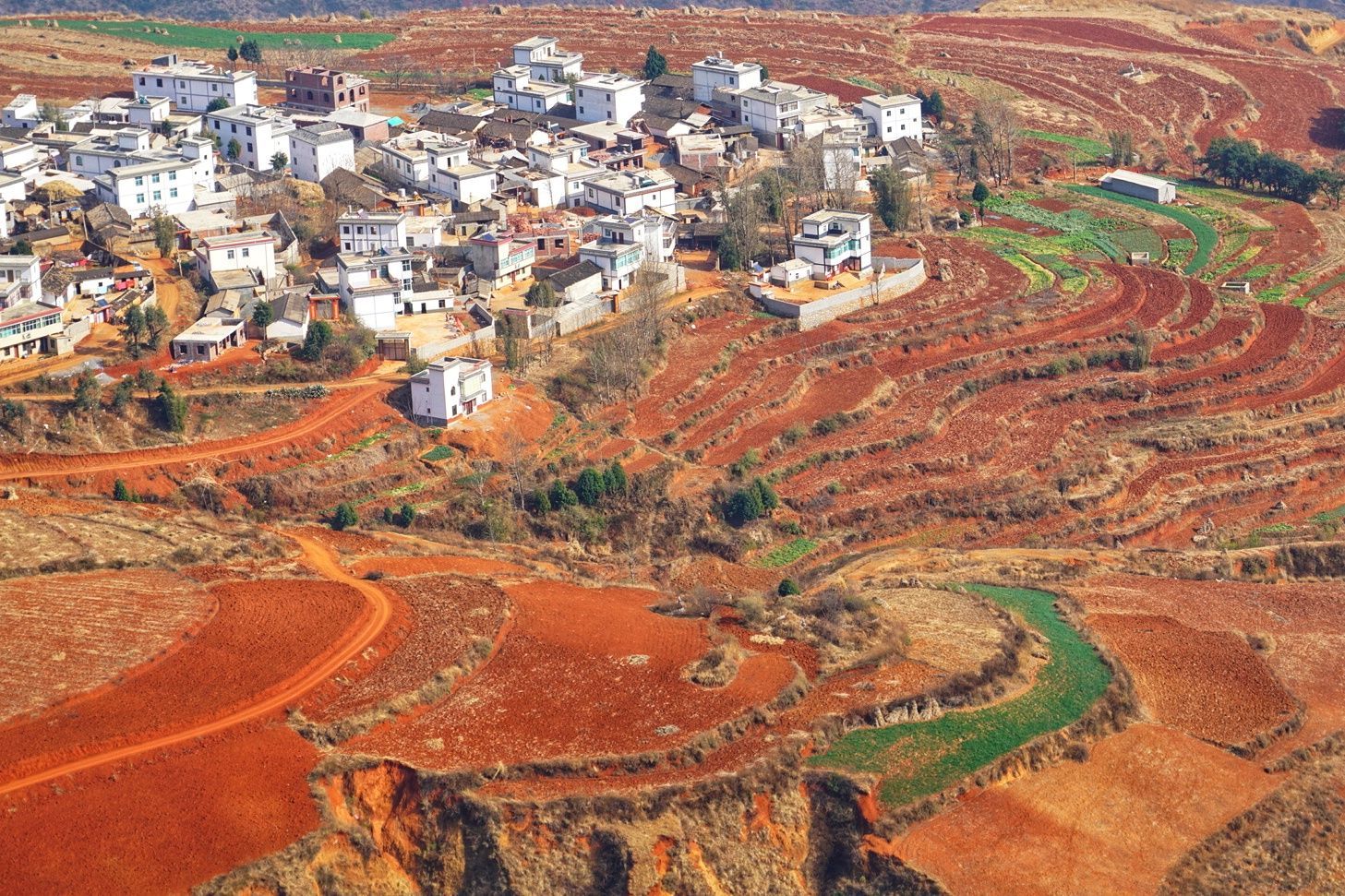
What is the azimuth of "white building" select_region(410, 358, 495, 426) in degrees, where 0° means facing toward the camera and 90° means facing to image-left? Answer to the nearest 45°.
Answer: approximately 315°

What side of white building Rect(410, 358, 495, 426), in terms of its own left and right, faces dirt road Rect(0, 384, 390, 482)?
right

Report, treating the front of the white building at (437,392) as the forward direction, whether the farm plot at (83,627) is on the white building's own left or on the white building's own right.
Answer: on the white building's own right

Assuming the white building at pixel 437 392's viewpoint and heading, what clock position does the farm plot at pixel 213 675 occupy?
The farm plot is roughly at 2 o'clock from the white building.

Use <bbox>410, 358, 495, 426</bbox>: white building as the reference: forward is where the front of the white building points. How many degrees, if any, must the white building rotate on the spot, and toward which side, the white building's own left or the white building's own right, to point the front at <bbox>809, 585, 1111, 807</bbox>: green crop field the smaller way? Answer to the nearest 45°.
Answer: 0° — it already faces it

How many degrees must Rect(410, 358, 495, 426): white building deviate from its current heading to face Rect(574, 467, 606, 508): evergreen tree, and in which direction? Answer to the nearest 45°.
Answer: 0° — it already faces it

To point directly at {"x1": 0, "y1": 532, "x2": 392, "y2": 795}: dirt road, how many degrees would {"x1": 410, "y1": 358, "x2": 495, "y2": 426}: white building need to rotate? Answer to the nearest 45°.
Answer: approximately 45° to its right

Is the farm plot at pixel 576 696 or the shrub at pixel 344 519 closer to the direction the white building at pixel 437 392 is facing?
the farm plot

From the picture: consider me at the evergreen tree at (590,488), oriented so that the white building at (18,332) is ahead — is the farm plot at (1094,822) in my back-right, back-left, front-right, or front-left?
back-left
